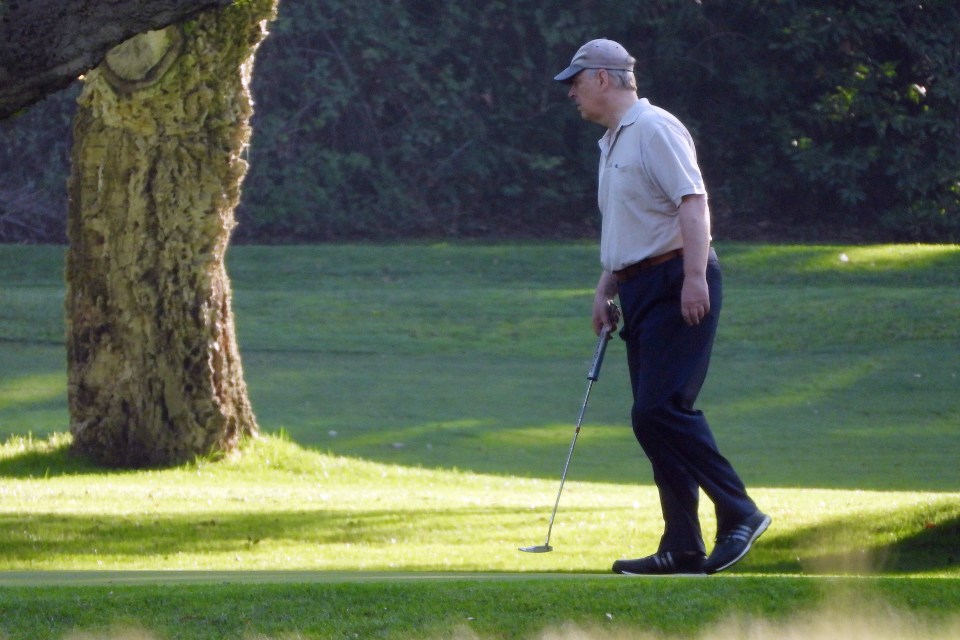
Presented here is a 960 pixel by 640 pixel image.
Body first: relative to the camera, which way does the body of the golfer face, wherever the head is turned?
to the viewer's left

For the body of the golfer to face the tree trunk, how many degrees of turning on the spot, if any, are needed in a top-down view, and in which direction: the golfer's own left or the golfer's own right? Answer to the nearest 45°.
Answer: approximately 45° to the golfer's own right

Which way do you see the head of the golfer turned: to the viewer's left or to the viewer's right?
to the viewer's left
